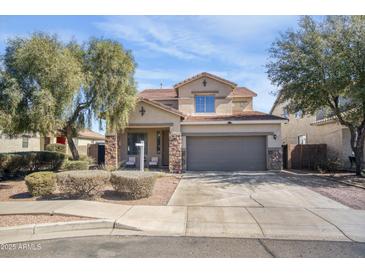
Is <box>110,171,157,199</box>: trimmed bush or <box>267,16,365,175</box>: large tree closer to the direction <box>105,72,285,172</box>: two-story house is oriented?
the trimmed bush

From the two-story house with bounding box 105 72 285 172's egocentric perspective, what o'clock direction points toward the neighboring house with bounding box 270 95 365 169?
The neighboring house is roughly at 8 o'clock from the two-story house.

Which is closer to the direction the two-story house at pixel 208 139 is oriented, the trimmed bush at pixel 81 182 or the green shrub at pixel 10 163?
the trimmed bush

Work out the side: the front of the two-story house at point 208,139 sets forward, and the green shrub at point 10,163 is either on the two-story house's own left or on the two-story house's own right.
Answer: on the two-story house's own right

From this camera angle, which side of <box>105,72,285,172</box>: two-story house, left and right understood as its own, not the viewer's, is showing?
front

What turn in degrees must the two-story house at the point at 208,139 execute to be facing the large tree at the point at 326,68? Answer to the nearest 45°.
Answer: approximately 45° to its left

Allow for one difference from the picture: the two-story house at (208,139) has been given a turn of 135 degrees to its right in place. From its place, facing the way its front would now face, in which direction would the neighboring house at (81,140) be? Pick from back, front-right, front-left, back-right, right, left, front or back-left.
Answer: front

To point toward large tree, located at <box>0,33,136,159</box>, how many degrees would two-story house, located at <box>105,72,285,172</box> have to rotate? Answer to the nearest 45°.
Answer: approximately 45° to its right

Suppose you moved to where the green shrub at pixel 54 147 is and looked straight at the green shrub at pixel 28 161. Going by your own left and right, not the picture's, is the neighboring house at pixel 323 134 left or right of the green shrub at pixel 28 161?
left

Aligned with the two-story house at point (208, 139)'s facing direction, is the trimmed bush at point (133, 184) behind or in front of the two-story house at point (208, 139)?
in front
